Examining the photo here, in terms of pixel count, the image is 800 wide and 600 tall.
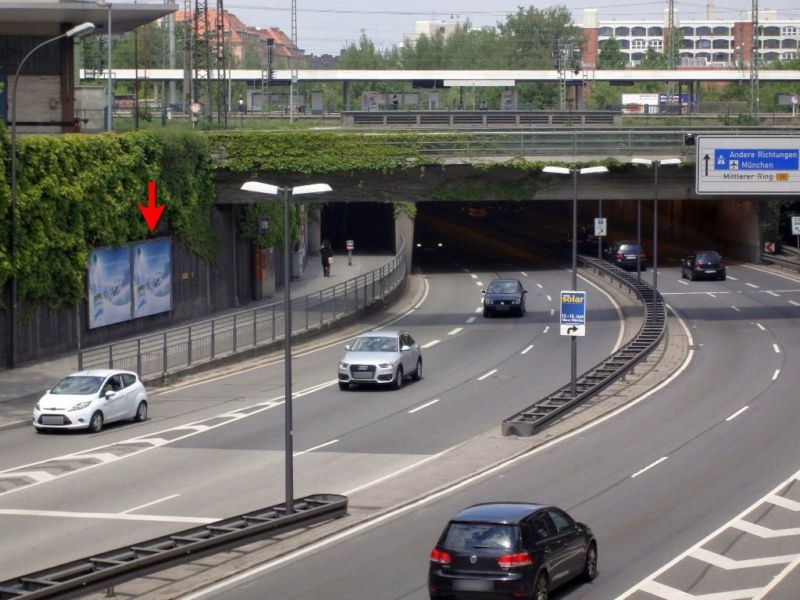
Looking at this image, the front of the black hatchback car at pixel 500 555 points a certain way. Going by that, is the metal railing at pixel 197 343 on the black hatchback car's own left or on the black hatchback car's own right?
on the black hatchback car's own left

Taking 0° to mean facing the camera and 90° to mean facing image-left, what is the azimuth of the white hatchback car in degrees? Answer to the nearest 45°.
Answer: approximately 45°

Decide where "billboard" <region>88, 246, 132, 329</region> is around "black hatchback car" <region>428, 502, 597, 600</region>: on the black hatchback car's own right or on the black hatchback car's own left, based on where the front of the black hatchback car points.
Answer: on the black hatchback car's own left

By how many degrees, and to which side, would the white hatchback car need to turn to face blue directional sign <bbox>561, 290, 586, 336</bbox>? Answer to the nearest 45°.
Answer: approximately 135° to its left

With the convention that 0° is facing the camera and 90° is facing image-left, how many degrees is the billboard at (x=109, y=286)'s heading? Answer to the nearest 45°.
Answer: approximately 315°

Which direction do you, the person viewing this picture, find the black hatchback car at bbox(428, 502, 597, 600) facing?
facing away from the viewer and to the right of the viewer

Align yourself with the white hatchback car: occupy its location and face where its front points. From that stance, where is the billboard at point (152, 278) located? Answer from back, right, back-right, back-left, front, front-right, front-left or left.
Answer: back-right

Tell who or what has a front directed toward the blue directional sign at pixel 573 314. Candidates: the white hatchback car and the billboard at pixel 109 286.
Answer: the billboard

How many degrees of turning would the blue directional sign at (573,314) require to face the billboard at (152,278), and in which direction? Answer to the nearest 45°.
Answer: approximately 135° to its right

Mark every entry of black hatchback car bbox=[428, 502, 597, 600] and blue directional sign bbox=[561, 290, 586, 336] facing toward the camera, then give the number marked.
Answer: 1

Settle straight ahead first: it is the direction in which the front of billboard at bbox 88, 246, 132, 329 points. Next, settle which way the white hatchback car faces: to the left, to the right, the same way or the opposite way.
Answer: to the right
